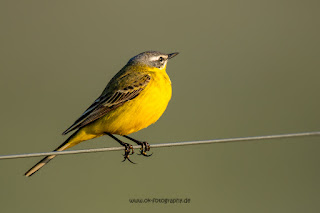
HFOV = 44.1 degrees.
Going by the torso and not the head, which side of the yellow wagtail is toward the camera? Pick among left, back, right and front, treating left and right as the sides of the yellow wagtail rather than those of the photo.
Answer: right
